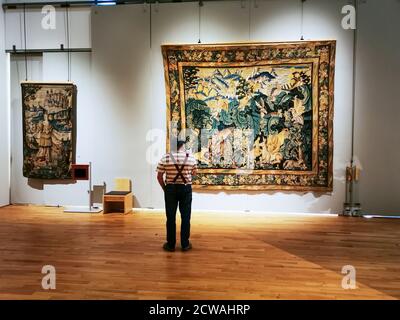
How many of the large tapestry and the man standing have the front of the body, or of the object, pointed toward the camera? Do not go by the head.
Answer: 1

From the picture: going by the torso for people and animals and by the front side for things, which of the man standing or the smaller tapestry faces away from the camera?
the man standing

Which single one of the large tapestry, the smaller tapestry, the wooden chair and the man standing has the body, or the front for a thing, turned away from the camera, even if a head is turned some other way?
the man standing

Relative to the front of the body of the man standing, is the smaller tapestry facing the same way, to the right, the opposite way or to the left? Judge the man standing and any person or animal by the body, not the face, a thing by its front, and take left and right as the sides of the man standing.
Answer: the opposite way

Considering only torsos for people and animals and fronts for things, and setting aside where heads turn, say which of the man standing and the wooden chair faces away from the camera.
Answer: the man standing

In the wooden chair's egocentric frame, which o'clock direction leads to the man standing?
The man standing is roughly at 10 o'clock from the wooden chair.

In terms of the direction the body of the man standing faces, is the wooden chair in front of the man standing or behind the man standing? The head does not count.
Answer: in front

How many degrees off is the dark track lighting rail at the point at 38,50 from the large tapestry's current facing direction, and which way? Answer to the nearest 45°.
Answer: approximately 90° to its right

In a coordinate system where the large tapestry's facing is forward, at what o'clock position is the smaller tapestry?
The smaller tapestry is roughly at 3 o'clock from the large tapestry.

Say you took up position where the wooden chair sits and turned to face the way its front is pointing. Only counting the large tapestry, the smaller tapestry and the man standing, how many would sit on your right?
1

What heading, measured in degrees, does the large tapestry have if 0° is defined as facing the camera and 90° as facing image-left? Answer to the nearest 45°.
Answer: approximately 0°

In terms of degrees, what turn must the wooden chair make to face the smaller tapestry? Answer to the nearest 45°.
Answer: approximately 90° to its right

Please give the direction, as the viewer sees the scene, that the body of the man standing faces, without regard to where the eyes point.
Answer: away from the camera
